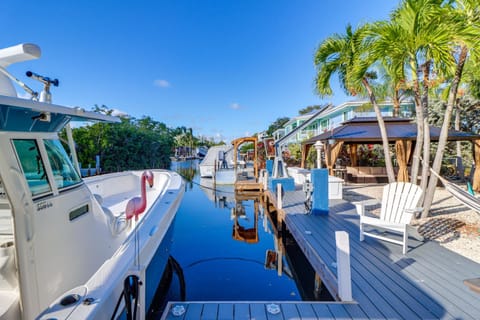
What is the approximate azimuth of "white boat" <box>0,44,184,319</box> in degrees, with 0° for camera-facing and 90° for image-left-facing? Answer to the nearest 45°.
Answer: approximately 225°

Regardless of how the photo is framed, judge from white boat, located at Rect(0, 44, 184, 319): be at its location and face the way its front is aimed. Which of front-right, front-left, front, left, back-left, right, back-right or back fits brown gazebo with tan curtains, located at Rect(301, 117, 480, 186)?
front-right

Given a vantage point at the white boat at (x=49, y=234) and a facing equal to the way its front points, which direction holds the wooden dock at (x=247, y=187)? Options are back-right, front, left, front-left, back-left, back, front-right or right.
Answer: front

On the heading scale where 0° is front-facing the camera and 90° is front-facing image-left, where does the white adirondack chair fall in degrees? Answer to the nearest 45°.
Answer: approximately 45°

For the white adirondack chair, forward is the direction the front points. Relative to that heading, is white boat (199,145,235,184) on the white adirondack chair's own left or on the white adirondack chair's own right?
on the white adirondack chair's own right

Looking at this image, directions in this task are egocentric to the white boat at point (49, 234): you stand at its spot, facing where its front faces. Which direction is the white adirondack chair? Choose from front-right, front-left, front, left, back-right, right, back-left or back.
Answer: front-right

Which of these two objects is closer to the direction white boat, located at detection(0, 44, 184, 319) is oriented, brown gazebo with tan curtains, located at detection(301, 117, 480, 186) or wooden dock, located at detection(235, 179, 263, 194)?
the wooden dock

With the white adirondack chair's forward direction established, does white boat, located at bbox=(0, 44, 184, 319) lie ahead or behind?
ahead
